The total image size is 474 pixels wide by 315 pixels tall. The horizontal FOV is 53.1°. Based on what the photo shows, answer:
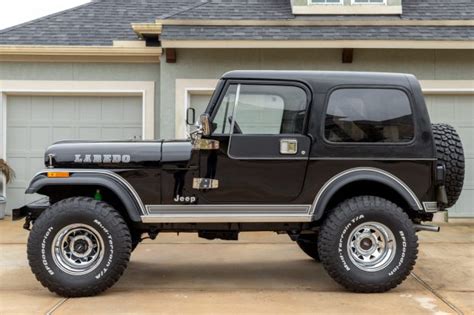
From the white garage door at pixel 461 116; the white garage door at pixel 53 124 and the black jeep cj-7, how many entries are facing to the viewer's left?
1

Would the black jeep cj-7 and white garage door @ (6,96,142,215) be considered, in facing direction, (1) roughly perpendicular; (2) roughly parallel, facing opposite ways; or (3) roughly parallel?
roughly perpendicular

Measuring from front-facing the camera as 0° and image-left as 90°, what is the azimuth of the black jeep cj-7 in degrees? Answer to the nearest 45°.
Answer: approximately 90°

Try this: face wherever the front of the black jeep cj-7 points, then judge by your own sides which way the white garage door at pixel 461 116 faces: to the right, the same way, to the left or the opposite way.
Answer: to the left

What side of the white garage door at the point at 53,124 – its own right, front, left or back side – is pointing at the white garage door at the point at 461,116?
left

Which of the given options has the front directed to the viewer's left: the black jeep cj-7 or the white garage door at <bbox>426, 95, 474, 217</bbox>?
the black jeep cj-7

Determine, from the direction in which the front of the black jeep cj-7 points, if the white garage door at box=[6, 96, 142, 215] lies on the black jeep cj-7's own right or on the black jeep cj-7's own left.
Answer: on the black jeep cj-7's own right

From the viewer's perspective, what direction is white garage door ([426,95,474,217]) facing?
toward the camera

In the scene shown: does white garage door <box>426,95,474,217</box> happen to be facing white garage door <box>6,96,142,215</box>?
no

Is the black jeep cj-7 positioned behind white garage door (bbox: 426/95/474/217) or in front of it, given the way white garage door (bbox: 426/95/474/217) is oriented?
in front

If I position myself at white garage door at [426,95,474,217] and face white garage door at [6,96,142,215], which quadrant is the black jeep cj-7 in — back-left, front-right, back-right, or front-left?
front-left

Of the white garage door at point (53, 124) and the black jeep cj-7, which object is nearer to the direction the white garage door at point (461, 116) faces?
the black jeep cj-7

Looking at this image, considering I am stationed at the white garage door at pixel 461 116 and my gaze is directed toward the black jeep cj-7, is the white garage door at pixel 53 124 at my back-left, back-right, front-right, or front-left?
front-right

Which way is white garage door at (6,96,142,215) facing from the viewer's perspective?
toward the camera
